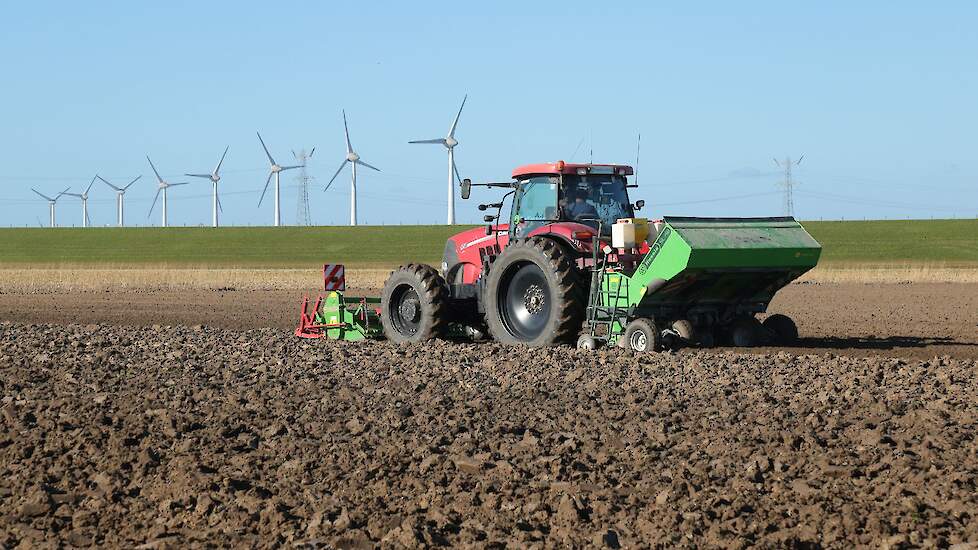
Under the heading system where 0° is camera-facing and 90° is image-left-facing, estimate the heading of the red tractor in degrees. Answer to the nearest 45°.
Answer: approximately 135°
